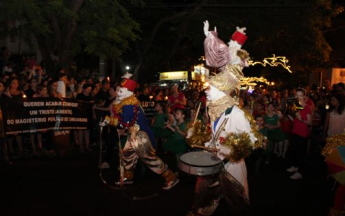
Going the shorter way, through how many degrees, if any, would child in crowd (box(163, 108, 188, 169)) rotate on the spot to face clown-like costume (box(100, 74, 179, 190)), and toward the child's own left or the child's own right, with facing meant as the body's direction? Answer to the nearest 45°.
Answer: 0° — they already face it

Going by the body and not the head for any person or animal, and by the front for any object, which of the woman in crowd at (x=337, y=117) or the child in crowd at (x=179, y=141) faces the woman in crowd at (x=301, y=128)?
the woman in crowd at (x=337, y=117)

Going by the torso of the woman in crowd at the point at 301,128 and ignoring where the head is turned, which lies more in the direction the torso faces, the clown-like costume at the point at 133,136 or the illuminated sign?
the clown-like costume

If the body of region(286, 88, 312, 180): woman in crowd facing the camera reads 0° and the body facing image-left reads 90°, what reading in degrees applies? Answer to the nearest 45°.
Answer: approximately 45°

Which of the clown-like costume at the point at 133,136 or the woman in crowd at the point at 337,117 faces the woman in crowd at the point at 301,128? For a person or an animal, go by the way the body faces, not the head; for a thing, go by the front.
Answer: the woman in crowd at the point at 337,117

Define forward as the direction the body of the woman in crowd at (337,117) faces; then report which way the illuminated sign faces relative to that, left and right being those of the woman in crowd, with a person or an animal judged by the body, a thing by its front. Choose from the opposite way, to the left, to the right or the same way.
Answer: to the left

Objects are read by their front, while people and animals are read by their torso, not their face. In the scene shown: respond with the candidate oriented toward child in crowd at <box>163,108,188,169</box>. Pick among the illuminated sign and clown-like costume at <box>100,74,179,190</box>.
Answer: the illuminated sign

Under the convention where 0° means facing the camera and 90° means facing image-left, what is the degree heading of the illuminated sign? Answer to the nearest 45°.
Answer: approximately 0°
